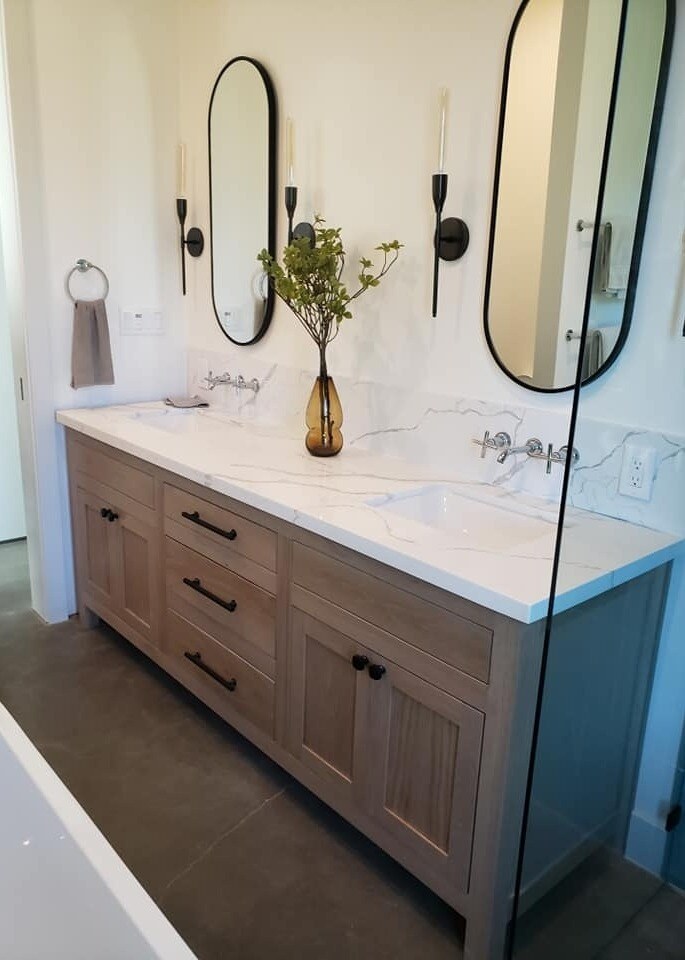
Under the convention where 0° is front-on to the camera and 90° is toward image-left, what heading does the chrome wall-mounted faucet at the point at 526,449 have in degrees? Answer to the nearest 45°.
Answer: approximately 45°

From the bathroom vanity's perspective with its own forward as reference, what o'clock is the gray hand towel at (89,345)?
The gray hand towel is roughly at 3 o'clock from the bathroom vanity.

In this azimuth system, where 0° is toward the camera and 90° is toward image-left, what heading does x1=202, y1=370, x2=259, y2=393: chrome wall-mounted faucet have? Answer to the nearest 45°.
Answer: approximately 45°

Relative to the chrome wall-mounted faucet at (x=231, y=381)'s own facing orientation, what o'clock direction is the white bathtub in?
The white bathtub is roughly at 11 o'clock from the chrome wall-mounted faucet.

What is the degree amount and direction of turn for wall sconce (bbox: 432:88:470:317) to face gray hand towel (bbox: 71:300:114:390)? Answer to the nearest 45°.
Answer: approximately 90° to its right

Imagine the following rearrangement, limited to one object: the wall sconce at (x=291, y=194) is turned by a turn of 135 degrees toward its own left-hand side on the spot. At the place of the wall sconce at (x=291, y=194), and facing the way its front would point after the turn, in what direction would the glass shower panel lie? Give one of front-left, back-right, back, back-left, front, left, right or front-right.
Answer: front-right

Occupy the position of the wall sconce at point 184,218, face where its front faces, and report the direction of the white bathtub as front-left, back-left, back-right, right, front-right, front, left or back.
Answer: front-left

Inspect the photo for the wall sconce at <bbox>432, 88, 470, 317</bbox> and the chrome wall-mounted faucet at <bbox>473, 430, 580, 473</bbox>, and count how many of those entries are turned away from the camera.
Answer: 0

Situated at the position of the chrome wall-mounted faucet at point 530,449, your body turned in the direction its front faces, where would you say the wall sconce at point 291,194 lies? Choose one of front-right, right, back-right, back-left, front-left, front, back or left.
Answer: right
